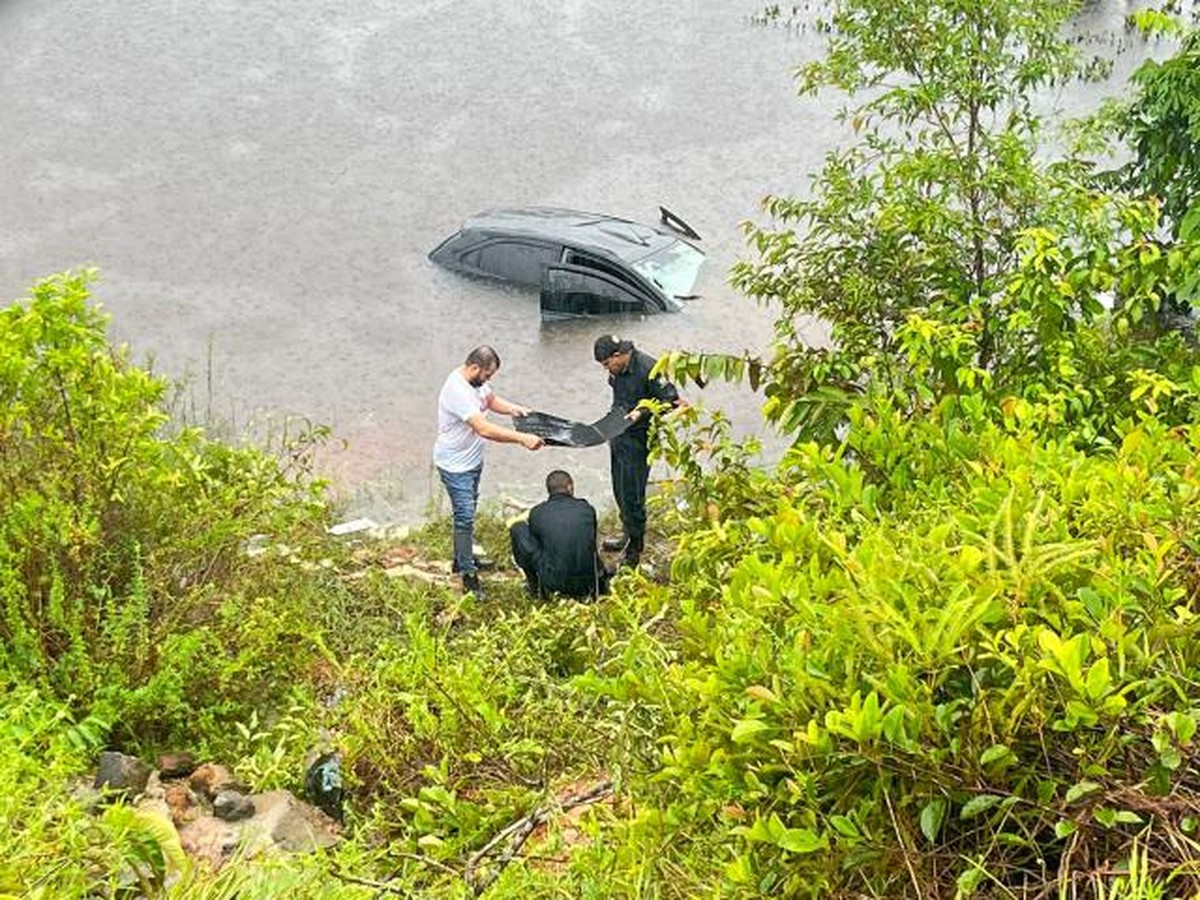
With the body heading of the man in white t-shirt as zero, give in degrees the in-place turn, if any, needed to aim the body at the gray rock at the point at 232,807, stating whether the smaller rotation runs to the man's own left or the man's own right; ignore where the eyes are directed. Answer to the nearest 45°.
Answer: approximately 90° to the man's own right

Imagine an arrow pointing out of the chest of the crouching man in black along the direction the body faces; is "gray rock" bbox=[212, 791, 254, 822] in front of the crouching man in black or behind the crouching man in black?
behind

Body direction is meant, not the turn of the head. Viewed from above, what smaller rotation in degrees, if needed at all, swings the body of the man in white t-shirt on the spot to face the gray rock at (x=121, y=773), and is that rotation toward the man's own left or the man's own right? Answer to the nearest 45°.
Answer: approximately 135° to the man's own right

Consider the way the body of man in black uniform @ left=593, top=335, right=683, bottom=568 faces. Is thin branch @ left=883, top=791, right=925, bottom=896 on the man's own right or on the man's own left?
on the man's own left

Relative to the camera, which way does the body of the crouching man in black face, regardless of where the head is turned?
away from the camera

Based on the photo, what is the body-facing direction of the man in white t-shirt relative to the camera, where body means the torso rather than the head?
to the viewer's right

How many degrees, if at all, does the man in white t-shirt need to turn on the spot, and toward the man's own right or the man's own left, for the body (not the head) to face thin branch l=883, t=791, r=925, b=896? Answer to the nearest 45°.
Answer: approximately 90° to the man's own right

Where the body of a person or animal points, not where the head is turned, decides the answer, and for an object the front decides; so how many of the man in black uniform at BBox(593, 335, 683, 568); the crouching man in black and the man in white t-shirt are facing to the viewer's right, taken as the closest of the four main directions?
1

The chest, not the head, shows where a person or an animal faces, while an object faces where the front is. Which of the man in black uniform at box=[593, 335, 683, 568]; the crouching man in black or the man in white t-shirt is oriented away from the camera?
the crouching man in black

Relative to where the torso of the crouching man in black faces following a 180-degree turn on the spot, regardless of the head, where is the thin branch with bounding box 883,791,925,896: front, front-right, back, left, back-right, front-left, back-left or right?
front

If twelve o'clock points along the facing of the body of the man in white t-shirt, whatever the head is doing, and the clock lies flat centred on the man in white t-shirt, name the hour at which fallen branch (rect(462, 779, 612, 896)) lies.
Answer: The fallen branch is roughly at 3 o'clock from the man in white t-shirt.

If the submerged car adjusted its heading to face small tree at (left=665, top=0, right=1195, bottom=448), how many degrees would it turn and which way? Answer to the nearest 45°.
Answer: approximately 45° to its right

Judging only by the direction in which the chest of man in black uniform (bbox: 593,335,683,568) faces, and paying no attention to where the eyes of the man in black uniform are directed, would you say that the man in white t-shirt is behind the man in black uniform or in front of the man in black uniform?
in front

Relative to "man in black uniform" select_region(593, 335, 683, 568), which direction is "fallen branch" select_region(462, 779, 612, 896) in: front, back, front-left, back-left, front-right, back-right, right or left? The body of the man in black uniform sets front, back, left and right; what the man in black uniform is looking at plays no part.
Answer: front-left
